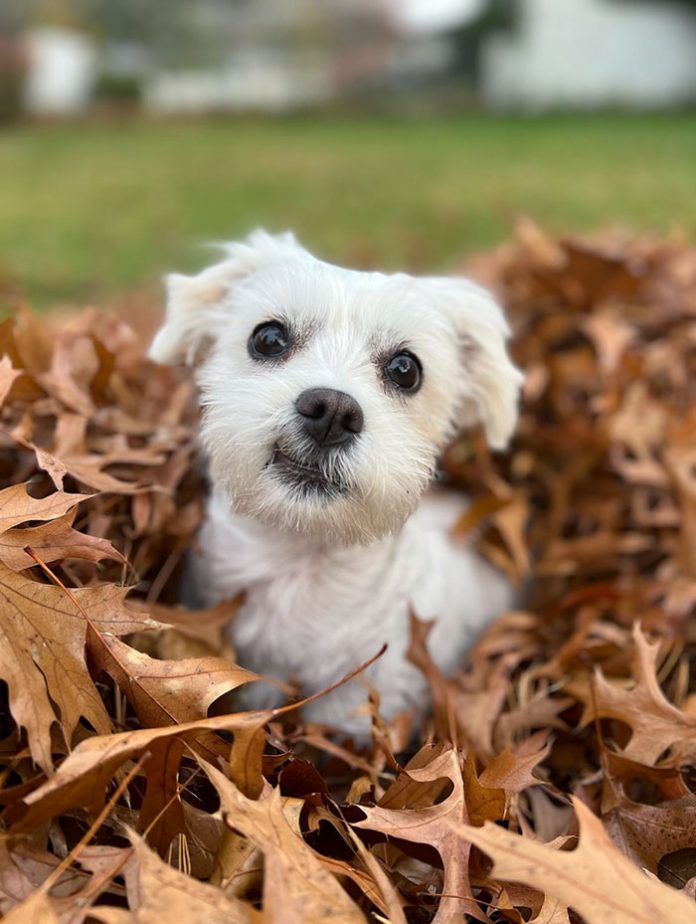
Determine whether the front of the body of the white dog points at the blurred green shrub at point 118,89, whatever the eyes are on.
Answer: no

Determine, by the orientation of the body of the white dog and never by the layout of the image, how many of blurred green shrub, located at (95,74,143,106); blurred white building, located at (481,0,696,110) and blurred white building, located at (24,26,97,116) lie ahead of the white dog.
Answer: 0

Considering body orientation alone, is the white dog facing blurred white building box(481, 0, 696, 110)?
no

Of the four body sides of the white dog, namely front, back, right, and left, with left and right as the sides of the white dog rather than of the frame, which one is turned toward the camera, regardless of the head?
front

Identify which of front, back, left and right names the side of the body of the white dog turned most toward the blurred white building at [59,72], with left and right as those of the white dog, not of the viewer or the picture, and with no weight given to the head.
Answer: back
